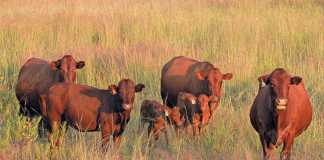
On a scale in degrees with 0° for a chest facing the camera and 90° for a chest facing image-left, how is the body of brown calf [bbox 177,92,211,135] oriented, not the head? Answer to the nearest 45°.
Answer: approximately 315°

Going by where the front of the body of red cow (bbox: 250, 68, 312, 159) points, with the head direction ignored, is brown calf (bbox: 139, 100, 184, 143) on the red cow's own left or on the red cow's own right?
on the red cow's own right

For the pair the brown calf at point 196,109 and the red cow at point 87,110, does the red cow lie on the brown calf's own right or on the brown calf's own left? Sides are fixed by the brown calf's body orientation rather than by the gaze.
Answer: on the brown calf's own right

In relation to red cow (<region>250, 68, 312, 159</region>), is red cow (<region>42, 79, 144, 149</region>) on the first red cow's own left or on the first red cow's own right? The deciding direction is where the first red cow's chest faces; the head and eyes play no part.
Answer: on the first red cow's own right

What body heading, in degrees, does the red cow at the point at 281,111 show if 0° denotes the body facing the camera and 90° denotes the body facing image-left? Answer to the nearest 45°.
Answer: approximately 0°

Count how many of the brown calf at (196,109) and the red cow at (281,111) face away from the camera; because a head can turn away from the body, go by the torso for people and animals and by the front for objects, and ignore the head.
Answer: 0
